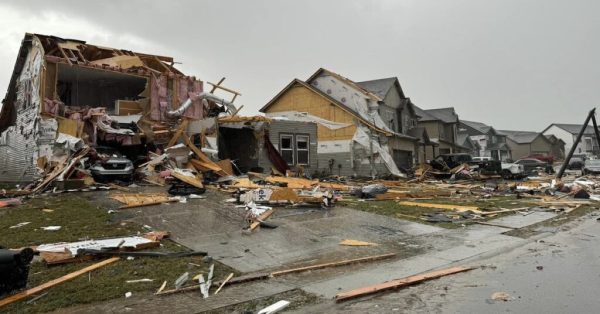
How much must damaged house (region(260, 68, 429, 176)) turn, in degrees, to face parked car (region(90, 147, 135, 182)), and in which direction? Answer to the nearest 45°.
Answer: approximately 90° to its right

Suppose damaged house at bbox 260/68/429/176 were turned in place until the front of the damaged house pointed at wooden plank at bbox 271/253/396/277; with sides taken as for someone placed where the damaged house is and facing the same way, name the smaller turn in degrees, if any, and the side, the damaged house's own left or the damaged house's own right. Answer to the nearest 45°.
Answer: approximately 45° to the damaged house's own right

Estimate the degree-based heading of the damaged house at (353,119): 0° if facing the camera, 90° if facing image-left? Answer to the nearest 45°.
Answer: approximately 315°

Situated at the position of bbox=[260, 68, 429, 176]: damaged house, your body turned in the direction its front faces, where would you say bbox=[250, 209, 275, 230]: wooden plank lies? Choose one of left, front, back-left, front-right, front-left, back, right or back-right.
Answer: front-right

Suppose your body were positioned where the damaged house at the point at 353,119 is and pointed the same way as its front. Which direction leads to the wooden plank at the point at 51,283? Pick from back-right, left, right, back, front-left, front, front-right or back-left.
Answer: front-right

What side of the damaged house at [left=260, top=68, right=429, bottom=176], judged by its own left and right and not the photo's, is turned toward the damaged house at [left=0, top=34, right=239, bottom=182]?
right

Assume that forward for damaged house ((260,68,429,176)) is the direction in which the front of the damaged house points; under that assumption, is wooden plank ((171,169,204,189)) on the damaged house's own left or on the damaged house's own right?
on the damaged house's own right

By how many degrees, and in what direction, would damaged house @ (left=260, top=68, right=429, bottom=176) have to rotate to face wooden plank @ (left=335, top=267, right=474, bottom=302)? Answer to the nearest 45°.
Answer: approximately 45° to its right
